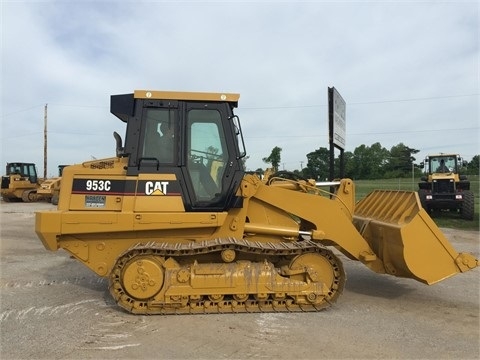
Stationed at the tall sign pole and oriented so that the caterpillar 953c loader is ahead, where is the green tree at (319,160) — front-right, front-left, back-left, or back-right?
back-right

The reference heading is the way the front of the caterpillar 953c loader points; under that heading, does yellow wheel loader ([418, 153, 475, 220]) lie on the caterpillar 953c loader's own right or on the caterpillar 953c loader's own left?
on the caterpillar 953c loader's own left

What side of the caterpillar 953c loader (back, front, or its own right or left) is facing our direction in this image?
right

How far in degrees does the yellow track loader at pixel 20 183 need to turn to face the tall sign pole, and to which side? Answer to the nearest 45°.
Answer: approximately 135° to its right
